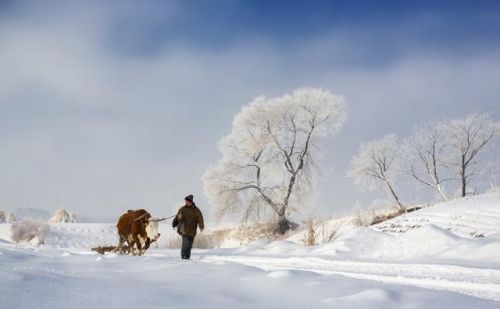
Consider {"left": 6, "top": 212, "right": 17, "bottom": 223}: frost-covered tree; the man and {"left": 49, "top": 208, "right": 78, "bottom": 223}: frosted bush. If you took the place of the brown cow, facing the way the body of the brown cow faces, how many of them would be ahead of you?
1

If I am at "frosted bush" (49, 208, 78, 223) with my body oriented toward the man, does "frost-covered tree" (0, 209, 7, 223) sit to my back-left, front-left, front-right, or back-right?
back-right

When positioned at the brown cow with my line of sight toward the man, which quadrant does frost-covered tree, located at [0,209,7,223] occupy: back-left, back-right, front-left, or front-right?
back-left

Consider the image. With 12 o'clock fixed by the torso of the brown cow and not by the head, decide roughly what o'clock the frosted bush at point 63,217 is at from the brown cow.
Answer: The frosted bush is roughly at 7 o'clock from the brown cow.

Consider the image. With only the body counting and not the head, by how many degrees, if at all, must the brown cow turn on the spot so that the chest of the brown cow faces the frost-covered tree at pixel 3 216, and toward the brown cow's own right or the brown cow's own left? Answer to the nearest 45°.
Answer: approximately 135° to the brown cow's own left

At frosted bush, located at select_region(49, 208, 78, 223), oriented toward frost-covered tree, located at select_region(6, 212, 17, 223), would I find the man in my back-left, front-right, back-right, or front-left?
back-left

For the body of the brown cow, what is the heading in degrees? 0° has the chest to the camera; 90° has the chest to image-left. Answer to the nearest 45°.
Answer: approximately 315°

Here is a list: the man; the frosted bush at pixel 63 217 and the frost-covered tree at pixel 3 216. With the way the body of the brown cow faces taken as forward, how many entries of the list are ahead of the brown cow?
1

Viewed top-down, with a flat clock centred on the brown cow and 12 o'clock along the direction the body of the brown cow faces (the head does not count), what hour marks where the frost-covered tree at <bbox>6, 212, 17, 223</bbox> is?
The frost-covered tree is roughly at 7 o'clock from the brown cow.

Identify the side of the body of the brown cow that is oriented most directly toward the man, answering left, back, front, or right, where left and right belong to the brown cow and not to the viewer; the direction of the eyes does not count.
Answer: front

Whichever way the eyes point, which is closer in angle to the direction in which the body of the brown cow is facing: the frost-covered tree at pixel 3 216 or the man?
the man
